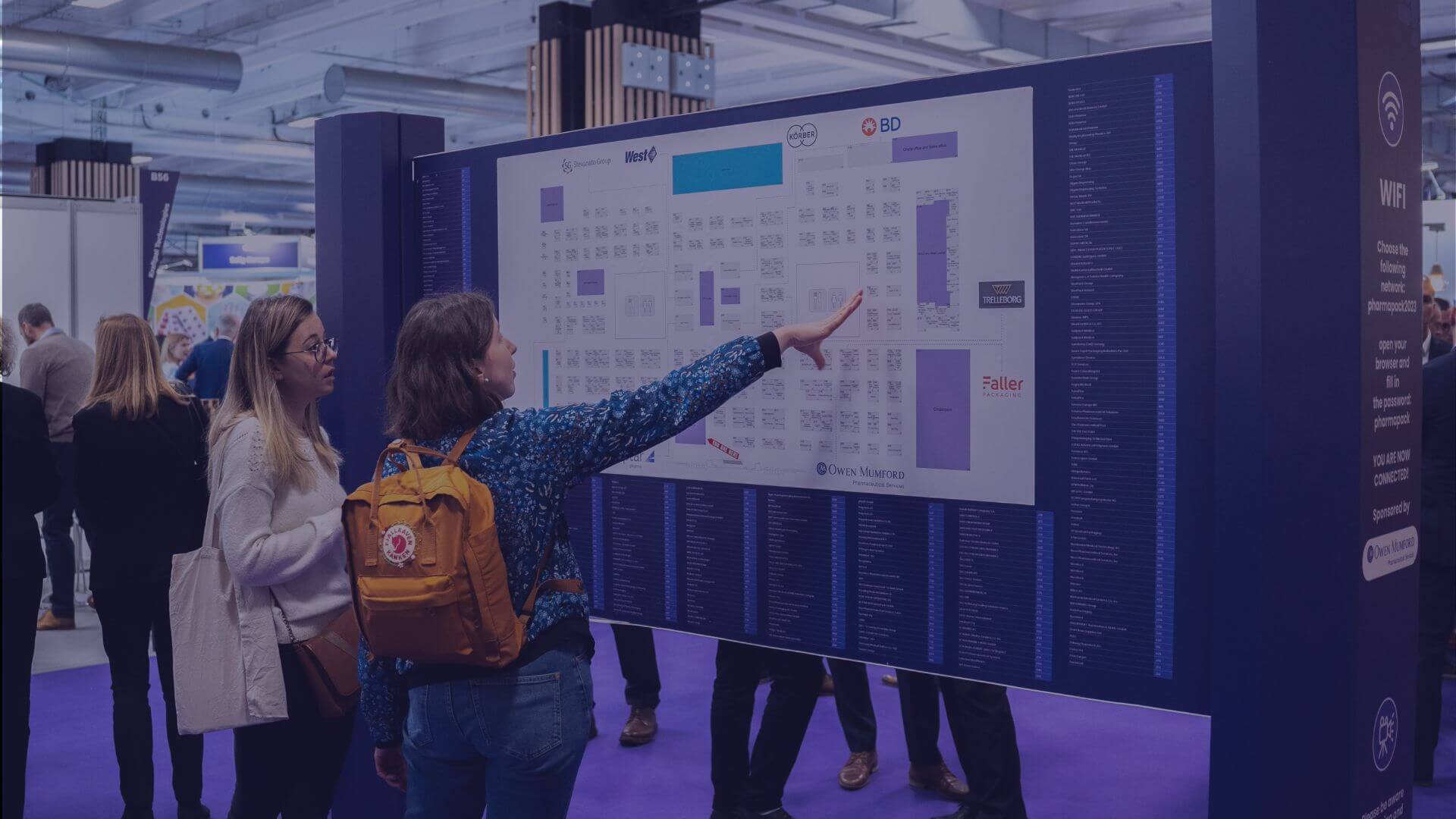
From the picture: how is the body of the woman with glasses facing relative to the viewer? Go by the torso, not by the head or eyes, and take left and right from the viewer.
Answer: facing to the right of the viewer

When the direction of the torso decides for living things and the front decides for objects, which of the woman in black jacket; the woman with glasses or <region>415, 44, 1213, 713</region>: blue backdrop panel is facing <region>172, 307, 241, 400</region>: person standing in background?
the woman in black jacket

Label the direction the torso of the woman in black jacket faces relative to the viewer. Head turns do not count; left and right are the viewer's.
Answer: facing away from the viewer

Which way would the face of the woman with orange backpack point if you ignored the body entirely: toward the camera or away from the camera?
away from the camera

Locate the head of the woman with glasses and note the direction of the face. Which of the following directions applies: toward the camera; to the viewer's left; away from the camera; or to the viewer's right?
to the viewer's right

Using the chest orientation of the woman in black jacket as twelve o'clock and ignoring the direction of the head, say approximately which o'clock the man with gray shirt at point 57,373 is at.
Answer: The man with gray shirt is roughly at 12 o'clock from the woman in black jacket.

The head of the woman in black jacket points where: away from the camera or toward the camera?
away from the camera

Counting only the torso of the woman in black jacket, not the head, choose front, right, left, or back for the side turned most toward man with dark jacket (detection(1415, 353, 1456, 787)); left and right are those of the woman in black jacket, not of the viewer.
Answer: right

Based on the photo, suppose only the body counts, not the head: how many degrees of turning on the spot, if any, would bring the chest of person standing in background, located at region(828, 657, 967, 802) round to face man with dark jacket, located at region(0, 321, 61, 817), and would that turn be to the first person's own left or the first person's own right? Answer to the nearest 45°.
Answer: approximately 45° to the first person's own right

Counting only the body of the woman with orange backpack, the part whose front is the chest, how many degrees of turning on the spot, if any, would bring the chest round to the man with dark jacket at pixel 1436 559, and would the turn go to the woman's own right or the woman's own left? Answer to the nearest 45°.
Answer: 0° — they already face them
